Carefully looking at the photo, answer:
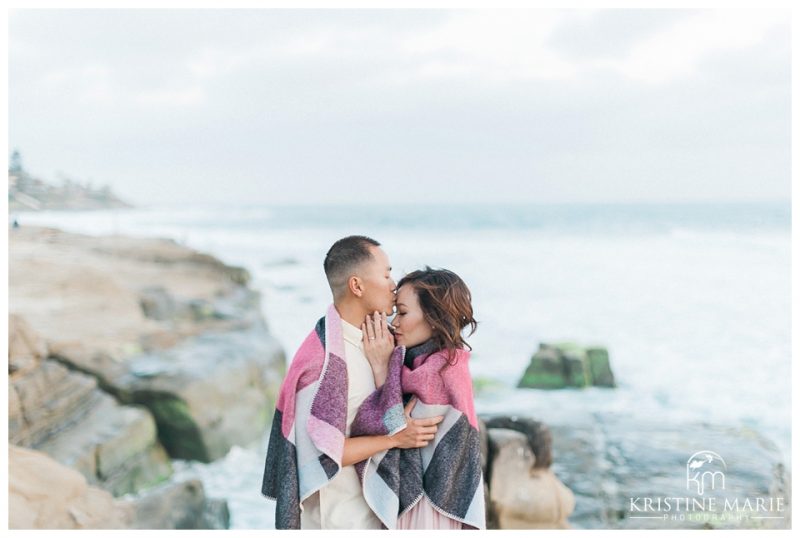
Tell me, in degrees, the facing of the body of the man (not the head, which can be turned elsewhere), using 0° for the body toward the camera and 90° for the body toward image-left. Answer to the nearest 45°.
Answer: approximately 270°

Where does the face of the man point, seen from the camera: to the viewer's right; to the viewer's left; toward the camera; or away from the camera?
to the viewer's right

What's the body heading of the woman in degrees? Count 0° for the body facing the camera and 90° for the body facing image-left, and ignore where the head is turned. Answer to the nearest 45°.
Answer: approximately 90°

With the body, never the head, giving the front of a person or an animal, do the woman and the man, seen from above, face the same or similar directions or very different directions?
very different directions

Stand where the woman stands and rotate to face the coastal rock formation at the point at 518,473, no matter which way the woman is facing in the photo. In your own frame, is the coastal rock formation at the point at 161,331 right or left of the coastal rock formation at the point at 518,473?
left

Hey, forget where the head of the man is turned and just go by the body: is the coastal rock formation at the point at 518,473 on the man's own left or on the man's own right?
on the man's own left

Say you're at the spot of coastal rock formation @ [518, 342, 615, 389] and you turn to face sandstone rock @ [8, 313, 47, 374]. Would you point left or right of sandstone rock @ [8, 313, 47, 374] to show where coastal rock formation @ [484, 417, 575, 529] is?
left
